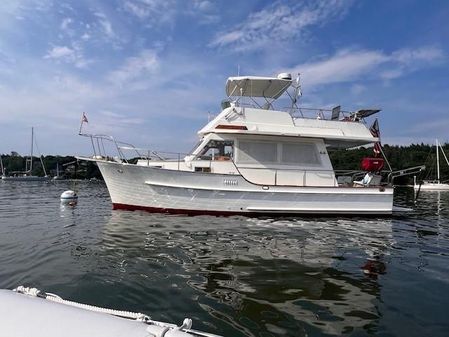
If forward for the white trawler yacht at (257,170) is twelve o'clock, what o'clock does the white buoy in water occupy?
The white buoy in water is roughly at 1 o'clock from the white trawler yacht.

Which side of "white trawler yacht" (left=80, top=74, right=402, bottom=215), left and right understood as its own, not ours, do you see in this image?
left
